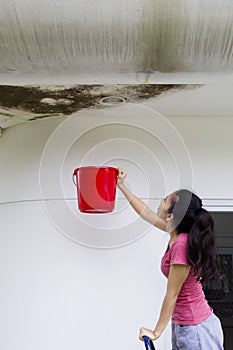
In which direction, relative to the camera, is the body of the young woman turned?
to the viewer's left

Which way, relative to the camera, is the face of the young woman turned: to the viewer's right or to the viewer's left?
to the viewer's left
